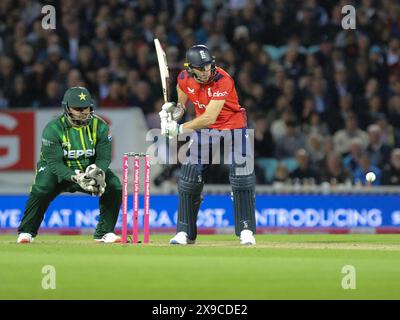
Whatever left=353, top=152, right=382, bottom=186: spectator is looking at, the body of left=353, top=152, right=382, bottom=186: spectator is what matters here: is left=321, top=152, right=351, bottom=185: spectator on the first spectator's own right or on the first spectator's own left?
on the first spectator's own right

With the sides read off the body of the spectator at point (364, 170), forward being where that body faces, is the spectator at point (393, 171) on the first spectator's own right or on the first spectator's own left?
on the first spectator's own left

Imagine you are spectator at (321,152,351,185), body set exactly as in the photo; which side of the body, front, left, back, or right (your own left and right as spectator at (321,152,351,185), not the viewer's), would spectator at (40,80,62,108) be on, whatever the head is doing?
right

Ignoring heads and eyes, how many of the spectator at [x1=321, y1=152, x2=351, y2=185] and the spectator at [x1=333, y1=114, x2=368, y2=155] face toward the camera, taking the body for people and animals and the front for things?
2

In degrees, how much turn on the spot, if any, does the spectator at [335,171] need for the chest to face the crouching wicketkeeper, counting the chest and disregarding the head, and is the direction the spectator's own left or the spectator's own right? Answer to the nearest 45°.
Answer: approximately 45° to the spectator's own right

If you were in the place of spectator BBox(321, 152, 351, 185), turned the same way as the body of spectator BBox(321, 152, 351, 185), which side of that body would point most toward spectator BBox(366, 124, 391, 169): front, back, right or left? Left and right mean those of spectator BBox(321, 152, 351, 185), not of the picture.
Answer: left

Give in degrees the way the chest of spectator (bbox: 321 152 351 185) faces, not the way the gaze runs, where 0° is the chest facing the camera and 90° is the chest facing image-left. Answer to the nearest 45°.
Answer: approximately 0°

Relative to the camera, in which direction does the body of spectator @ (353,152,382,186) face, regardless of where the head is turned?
toward the camera

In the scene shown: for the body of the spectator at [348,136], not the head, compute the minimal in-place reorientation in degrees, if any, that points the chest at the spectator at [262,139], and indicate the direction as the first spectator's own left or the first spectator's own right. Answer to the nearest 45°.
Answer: approximately 90° to the first spectator's own right

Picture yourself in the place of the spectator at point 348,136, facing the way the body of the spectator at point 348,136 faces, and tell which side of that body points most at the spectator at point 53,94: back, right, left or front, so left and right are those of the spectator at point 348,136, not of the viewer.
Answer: right
